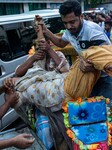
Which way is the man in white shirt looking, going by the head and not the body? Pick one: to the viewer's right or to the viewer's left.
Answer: to the viewer's left

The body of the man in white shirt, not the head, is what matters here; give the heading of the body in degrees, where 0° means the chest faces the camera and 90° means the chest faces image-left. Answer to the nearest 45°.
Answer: approximately 45°
